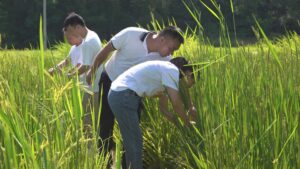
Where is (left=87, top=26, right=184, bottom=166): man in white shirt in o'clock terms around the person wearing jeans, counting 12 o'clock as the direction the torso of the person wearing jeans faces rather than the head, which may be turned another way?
The man in white shirt is roughly at 9 o'clock from the person wearing jeans.

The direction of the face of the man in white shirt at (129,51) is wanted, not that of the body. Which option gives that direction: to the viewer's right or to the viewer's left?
to the viewer's right

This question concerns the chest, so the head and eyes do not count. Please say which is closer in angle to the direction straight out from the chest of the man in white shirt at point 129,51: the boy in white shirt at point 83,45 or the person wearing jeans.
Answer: the person wearing jeans

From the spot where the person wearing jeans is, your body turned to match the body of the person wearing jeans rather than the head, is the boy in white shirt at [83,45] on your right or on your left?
on your left

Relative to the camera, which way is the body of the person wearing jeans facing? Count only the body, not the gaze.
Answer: to the viewer's right
